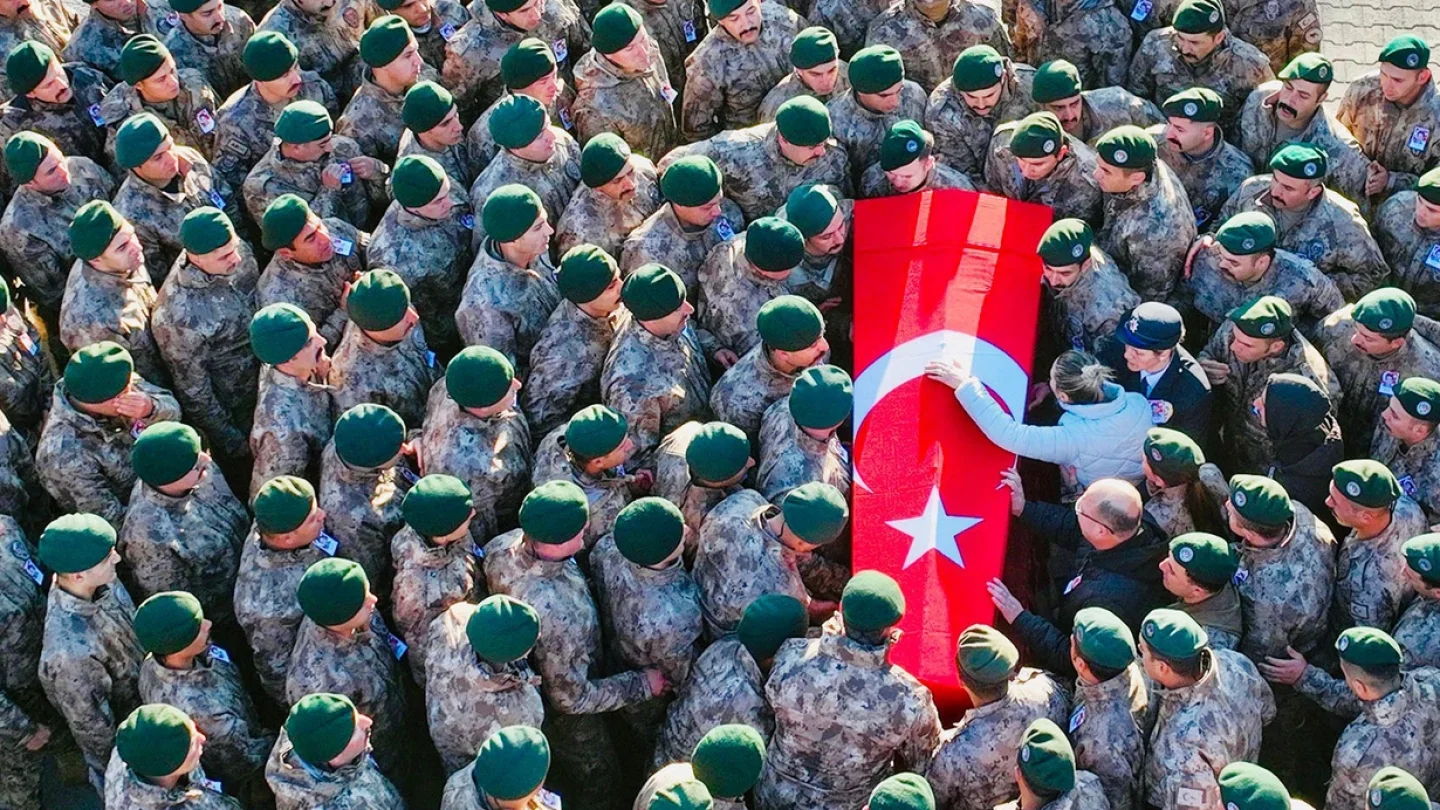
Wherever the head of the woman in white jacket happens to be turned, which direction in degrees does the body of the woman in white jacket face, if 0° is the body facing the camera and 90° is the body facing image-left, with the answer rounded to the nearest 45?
approximately 135°
